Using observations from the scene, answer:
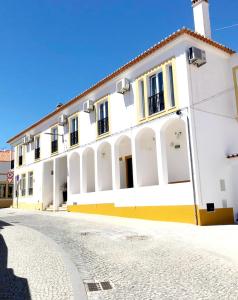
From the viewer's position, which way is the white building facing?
facing the viewer and to the left of the viewer
